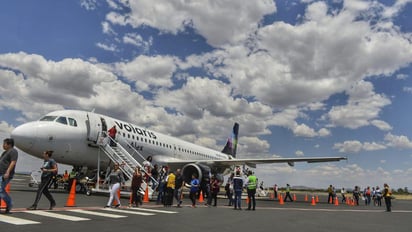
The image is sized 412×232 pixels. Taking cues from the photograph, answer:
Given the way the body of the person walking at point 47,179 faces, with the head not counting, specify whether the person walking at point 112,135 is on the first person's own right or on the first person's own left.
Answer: on the first person's own right

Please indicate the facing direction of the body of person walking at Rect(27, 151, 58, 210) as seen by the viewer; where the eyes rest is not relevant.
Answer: to the viewer's left

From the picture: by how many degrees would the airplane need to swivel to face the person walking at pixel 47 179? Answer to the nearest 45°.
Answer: approximately 45° to its left

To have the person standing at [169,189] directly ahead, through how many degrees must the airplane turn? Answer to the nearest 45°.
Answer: approximately 90° to its left

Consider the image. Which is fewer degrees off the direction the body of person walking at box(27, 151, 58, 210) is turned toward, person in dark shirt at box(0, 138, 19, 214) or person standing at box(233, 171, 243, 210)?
the person in dark shirt

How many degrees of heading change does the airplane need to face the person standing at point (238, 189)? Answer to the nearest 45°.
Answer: approximately 90° to its left

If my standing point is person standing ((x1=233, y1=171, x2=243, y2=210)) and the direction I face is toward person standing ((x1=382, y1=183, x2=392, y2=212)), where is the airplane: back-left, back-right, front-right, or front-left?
back-left

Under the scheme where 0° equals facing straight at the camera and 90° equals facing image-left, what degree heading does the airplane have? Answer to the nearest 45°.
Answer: approximately 45°
